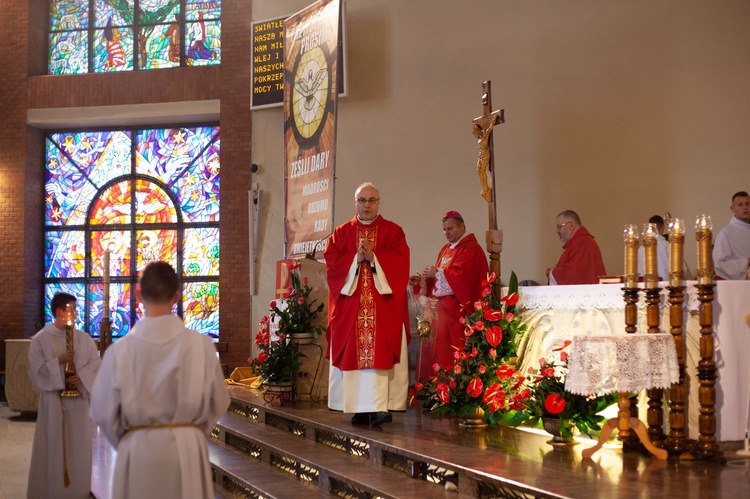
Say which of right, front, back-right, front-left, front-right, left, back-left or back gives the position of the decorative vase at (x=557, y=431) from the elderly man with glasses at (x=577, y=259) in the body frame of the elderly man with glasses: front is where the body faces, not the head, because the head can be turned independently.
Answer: left

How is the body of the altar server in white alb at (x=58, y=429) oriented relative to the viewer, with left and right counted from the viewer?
facing the viewer and to the right of the viewer

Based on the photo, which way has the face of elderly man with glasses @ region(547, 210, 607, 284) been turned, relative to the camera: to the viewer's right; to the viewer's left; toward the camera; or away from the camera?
to the viewer's left

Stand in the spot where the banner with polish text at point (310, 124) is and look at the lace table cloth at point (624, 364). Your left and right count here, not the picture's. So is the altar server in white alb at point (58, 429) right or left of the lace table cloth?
right

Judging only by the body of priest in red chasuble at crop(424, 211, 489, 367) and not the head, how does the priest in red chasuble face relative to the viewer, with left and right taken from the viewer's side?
facing the viewer and to the left of the viewer

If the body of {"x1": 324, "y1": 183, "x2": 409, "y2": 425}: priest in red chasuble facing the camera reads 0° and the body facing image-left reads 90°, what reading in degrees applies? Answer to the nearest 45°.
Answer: approximately 0°

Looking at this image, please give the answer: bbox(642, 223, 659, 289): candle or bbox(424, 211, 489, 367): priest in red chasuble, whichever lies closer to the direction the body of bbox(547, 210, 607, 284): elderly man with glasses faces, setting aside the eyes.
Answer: the priest in red chasuble

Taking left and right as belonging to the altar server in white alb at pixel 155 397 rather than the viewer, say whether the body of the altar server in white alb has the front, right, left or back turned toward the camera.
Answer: back

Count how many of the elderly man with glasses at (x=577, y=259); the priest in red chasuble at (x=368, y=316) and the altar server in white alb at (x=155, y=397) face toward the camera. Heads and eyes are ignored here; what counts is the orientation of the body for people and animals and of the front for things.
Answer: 1

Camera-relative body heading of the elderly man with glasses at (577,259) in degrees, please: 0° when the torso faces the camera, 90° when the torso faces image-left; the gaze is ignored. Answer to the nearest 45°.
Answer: approximately 90°

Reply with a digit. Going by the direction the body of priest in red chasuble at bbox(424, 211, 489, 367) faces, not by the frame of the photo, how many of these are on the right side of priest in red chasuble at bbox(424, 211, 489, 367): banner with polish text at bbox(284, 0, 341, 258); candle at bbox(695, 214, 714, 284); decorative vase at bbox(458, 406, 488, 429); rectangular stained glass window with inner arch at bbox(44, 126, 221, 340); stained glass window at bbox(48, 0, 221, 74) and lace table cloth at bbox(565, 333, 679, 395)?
3

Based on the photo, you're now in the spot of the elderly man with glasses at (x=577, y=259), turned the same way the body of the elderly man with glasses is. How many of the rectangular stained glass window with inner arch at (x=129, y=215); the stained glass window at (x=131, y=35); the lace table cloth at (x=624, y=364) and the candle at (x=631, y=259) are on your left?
2

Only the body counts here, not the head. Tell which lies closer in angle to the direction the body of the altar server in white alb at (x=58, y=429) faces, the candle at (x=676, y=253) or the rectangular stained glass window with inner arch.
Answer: the candle

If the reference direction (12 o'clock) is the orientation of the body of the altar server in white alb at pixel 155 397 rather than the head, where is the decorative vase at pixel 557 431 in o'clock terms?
The decorative vase is roughly at 2 o'clock from the altar server in white alb.
